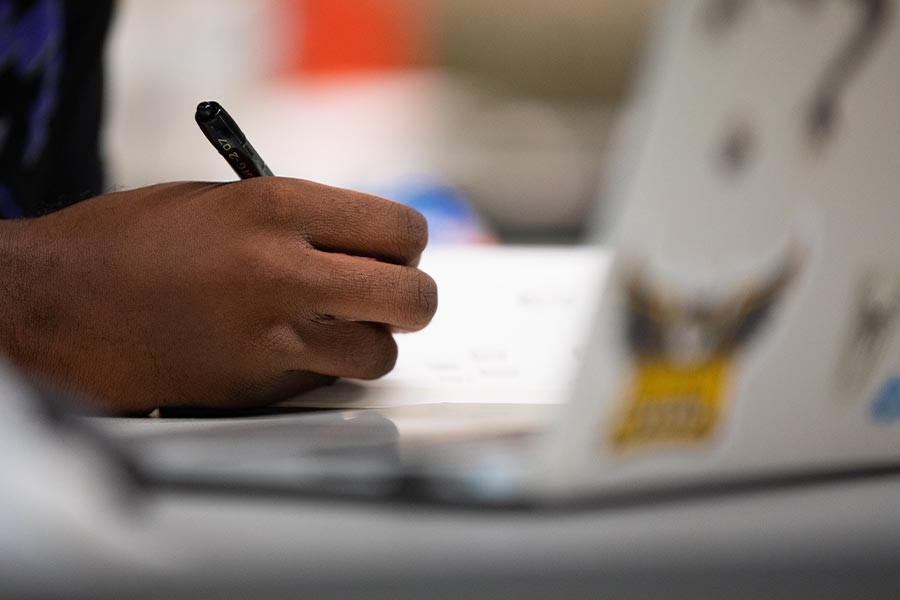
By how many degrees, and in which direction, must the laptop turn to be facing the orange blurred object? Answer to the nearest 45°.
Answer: approximately 45° to its right

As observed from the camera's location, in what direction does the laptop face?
facing away from the viewer and to the left of the viewer
